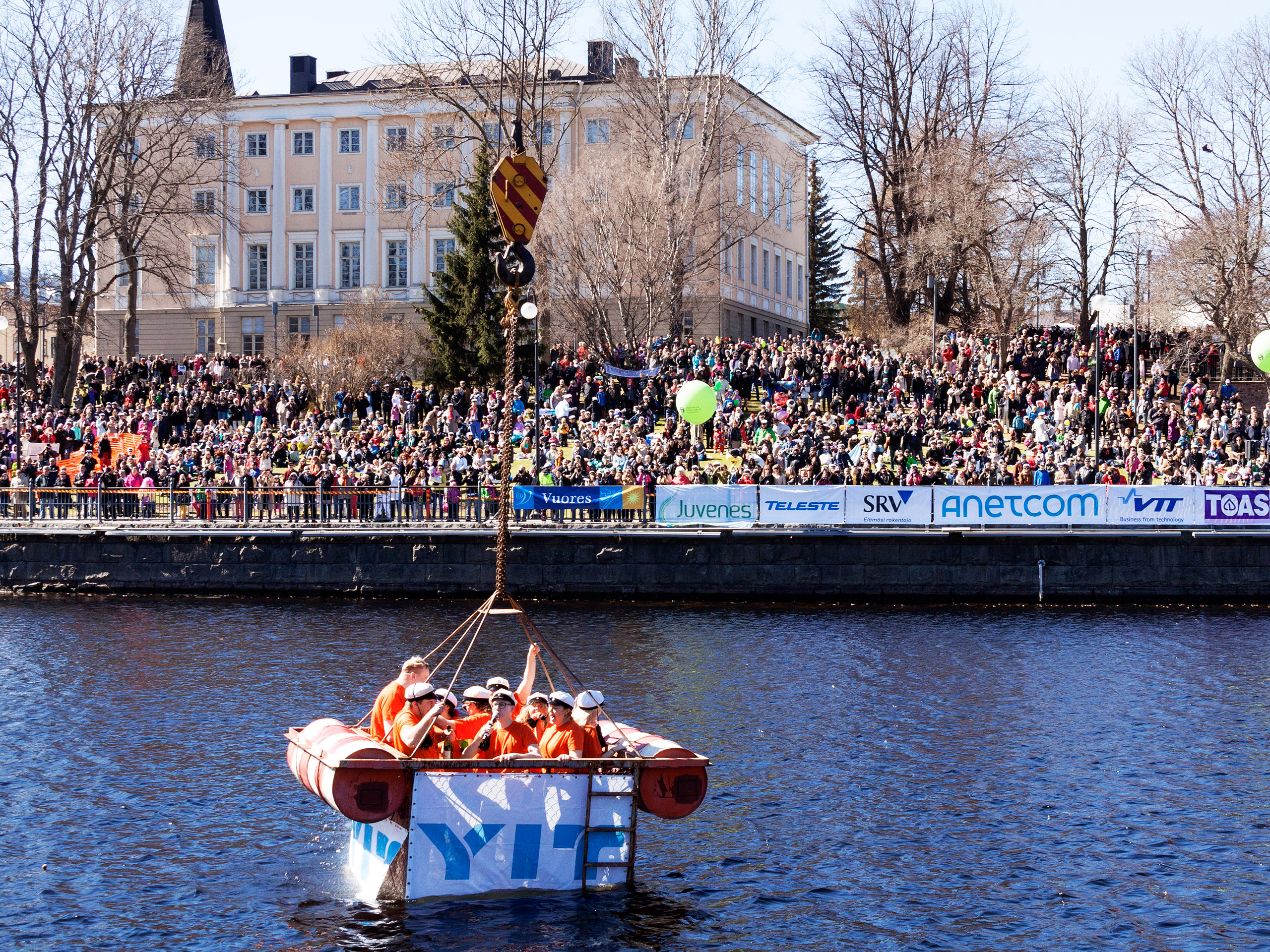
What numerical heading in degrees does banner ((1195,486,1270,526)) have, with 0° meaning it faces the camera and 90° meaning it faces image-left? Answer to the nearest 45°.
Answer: approximately 0°

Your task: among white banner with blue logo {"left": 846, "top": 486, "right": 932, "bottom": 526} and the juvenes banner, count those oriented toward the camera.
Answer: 2

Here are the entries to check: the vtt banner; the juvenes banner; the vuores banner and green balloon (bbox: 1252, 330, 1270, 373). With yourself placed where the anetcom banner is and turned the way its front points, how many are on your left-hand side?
2

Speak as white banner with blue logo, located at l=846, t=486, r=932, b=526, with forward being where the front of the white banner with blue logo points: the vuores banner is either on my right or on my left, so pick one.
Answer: on my right

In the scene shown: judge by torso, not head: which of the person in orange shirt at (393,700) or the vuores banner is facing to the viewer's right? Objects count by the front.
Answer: the person in orange shirt

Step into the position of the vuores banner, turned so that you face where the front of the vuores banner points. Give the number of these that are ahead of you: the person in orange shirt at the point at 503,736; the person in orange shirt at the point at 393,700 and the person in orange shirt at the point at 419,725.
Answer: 3

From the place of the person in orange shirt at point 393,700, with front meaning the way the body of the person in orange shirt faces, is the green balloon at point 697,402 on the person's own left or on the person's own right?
on the person's own left

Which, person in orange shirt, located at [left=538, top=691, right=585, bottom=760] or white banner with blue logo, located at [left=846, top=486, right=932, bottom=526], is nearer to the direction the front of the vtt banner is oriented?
the person in orange shirt

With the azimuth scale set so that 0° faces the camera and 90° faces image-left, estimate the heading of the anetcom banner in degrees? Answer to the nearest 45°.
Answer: approximately 0°

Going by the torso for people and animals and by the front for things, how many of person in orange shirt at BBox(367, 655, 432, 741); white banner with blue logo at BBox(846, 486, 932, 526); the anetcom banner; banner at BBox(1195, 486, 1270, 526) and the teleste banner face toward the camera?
4

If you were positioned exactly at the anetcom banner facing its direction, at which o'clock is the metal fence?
The metal fence is roughly at 3 o'clock from the anetcom banner.

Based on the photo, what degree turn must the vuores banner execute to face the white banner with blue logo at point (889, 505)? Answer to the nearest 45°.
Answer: approximately 90° to its left
